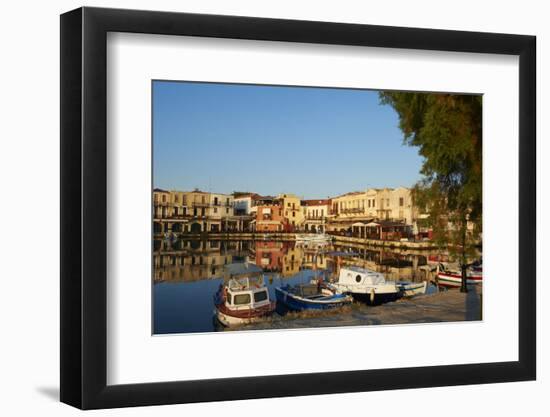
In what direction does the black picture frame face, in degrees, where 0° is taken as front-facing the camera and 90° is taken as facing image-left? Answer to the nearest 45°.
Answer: approximately 315°
